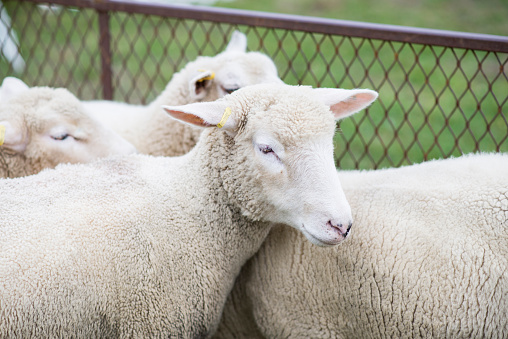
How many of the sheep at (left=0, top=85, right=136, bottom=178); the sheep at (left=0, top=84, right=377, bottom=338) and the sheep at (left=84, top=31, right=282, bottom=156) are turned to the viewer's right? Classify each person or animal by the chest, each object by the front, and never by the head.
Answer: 3

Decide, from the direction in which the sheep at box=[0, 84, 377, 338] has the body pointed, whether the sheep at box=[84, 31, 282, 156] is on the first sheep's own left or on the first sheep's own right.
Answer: on the first sheep's own left

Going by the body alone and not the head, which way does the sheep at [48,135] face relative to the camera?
to the viewer's right

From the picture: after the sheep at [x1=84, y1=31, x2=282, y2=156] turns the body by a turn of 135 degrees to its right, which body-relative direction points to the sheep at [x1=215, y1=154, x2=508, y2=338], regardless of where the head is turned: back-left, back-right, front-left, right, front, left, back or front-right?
left

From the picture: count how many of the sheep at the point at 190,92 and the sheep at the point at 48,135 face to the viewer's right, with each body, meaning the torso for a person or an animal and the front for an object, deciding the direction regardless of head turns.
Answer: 2

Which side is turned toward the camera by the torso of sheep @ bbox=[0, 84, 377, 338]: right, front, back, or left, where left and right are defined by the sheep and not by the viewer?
right

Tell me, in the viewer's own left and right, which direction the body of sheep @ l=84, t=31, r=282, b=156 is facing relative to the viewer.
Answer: facing to the right of the viewer

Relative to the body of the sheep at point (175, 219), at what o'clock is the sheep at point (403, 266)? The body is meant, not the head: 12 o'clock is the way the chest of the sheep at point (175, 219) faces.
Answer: the sheep at point (403, 266) is roughly at 12 o'clock from the sheep at point (175, 219).

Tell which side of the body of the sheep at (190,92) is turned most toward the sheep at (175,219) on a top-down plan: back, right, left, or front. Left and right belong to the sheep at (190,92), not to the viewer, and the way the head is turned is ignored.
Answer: right

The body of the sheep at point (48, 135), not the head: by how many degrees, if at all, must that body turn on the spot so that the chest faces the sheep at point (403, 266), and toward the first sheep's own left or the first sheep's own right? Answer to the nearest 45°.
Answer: approximately 45° to the first sheep's own right
